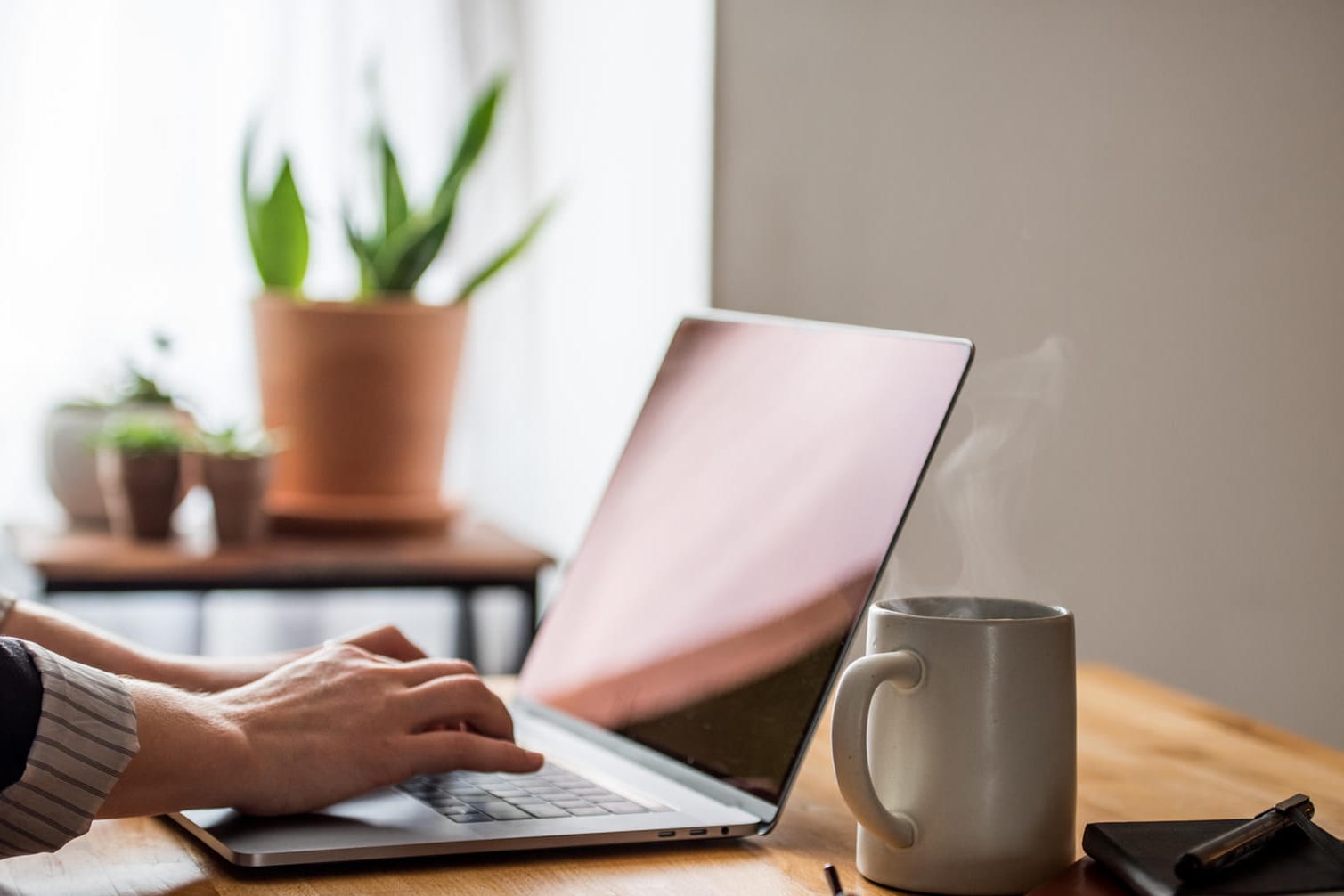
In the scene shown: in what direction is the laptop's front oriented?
to the viewer's left

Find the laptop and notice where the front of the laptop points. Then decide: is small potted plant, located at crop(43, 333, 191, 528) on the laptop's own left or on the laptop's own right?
on the laptop's own right

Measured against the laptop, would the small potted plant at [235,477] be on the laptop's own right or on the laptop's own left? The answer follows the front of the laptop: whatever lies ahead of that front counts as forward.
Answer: on the laptop's own right

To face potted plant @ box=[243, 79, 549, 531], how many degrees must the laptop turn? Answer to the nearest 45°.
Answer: approximately 90° to its right

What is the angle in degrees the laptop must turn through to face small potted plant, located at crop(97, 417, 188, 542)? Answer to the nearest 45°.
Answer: approximately 45° to its right
